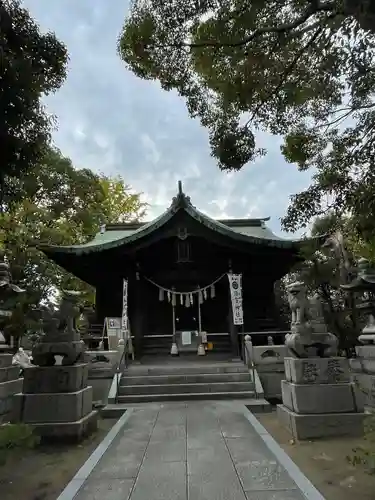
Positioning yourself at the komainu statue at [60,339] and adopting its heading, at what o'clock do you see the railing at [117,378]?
The railing is roughly at 10 o'clock from the komainu statue.

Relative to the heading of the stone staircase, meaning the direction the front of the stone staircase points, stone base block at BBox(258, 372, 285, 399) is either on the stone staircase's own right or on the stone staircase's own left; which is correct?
on the stone staircase's own left

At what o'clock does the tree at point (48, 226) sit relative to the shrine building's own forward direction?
The tree is roughly at 4 o'clock from the shrine building.

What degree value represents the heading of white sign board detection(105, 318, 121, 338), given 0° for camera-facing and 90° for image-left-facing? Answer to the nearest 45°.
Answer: approximately 0°

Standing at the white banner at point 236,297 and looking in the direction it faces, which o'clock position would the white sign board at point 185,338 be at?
The white sign board is roughly at 4 o'clock from the white banner.

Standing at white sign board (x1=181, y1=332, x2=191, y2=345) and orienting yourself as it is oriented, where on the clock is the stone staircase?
The stone staircase is roughly at 12 o'clock from the white sign board.

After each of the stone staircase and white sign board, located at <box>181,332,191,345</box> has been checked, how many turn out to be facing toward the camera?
2
